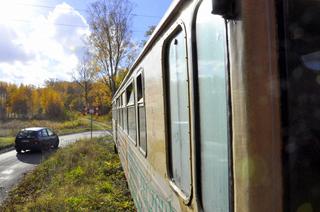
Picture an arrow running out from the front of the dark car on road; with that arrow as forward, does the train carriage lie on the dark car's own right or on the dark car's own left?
on the dark car's own right
